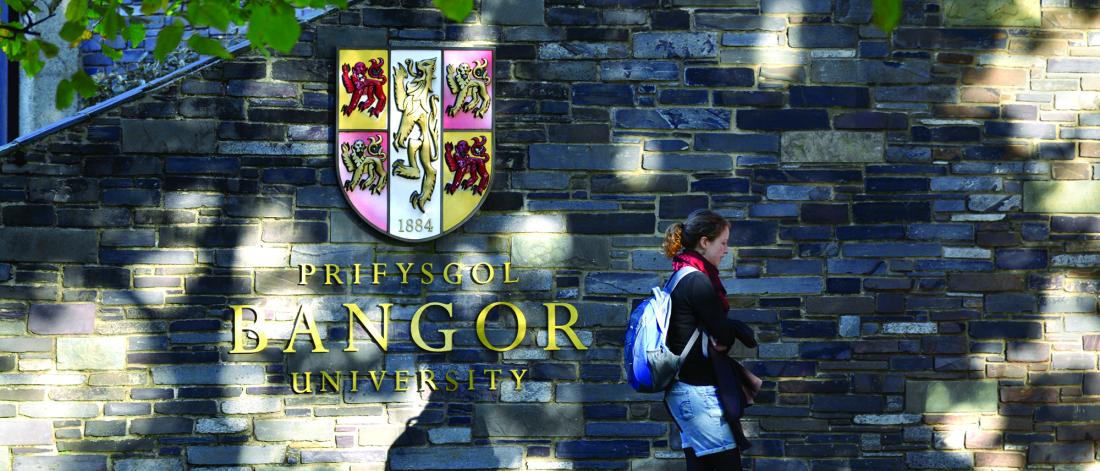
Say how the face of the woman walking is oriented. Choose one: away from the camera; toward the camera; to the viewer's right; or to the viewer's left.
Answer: to the viewer's right

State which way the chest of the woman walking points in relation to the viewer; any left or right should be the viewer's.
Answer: facing to the right of the viewer
